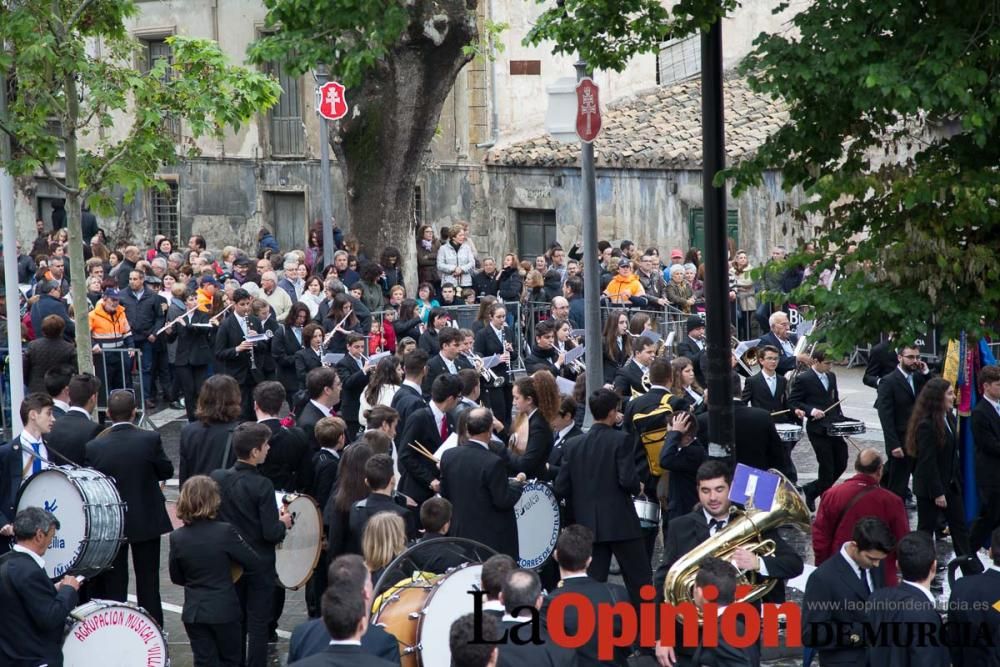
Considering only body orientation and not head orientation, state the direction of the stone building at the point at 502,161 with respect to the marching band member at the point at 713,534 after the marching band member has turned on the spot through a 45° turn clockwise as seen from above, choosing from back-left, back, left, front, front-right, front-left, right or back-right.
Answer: back-right

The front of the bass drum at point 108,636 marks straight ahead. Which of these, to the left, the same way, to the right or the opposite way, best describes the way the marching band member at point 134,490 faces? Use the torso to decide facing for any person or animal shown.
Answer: the opposite way

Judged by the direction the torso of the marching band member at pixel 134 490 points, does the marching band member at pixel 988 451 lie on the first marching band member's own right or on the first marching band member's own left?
on the first marching band member's own right

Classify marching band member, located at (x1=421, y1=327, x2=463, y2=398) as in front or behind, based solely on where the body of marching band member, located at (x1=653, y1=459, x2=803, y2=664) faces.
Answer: behind

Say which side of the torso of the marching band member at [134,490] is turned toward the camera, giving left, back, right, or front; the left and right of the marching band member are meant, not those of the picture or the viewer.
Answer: back

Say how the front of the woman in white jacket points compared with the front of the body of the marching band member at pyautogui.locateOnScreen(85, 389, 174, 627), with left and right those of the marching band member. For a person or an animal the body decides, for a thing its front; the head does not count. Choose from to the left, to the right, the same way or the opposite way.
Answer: the opposite way

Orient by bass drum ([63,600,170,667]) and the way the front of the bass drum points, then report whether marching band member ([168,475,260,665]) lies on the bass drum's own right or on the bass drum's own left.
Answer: on the bass drum's own left

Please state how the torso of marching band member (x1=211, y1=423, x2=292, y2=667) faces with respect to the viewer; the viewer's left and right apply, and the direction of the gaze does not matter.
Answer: facing away from the viewer and to the right of the viewer

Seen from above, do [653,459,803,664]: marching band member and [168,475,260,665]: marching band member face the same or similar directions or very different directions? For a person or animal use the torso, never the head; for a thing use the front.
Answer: very different directions

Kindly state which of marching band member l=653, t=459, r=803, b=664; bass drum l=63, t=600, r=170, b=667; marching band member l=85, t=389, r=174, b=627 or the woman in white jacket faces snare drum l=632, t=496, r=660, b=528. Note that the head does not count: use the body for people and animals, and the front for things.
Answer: the woman in white jacket
